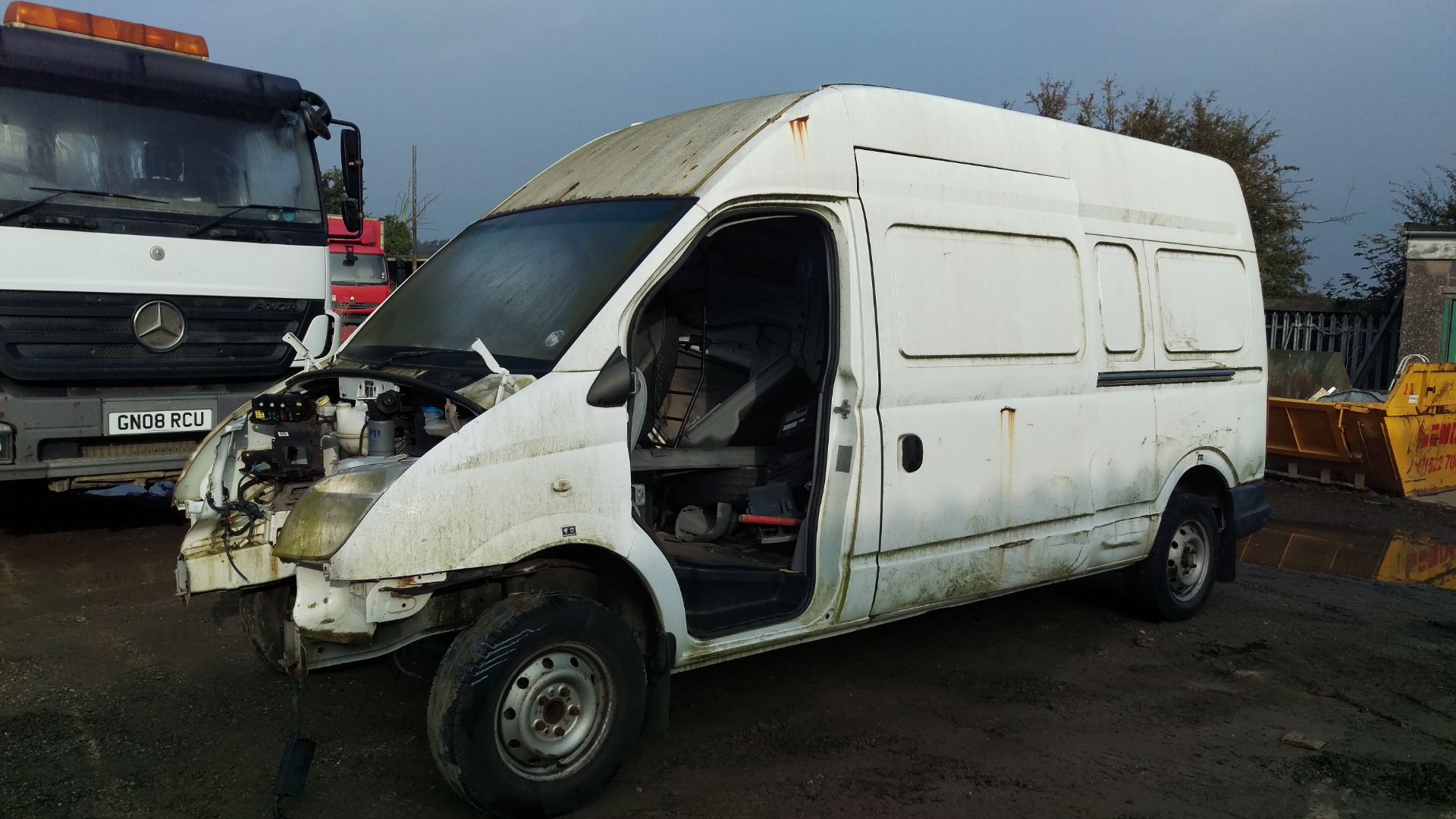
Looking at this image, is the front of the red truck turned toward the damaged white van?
yes

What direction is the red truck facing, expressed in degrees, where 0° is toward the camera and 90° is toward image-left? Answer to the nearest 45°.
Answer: approximately 0°

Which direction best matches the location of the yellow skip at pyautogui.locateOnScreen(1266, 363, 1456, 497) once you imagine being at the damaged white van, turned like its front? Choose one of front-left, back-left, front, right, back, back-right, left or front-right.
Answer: back

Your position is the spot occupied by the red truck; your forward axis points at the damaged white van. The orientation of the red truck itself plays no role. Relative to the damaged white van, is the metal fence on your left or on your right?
left

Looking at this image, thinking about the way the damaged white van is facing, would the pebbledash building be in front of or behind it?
behind

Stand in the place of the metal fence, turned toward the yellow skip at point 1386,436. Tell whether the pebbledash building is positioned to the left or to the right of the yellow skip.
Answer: left

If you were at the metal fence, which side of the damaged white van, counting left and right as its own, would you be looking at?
back

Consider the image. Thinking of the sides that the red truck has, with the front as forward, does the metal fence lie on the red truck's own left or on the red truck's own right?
on the red truck's own left

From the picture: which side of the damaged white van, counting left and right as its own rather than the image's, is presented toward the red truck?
right

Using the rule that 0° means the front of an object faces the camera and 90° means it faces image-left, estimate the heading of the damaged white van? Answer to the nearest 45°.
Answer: approximately 45°
